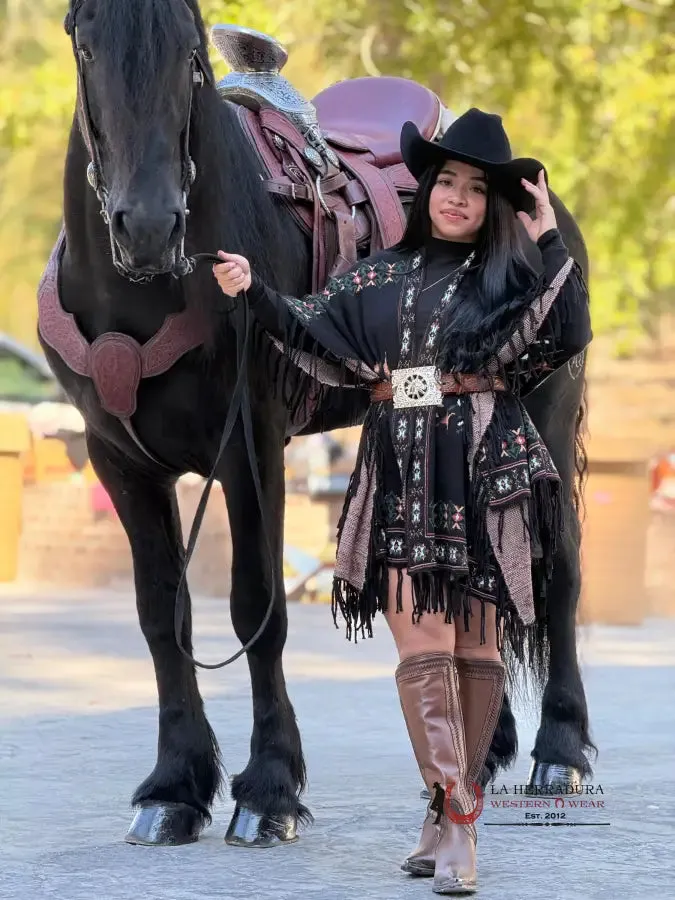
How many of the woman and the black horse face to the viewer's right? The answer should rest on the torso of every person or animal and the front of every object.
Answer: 0

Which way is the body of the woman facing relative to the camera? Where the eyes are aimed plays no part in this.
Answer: toward the camera

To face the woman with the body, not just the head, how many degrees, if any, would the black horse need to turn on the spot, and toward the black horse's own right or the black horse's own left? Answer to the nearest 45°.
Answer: approximately 90° to the black horse's own left

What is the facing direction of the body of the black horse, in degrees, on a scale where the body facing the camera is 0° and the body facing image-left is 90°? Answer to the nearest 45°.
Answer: approximately 45°

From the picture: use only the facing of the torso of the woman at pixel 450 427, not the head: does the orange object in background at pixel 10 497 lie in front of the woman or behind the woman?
behind

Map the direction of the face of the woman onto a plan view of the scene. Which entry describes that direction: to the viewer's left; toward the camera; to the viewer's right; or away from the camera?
toward the camera

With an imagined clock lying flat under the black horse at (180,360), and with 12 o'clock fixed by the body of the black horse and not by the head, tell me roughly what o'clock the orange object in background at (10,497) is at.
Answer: The orange object in background is roughly at 4 o'clock from the black horse.
